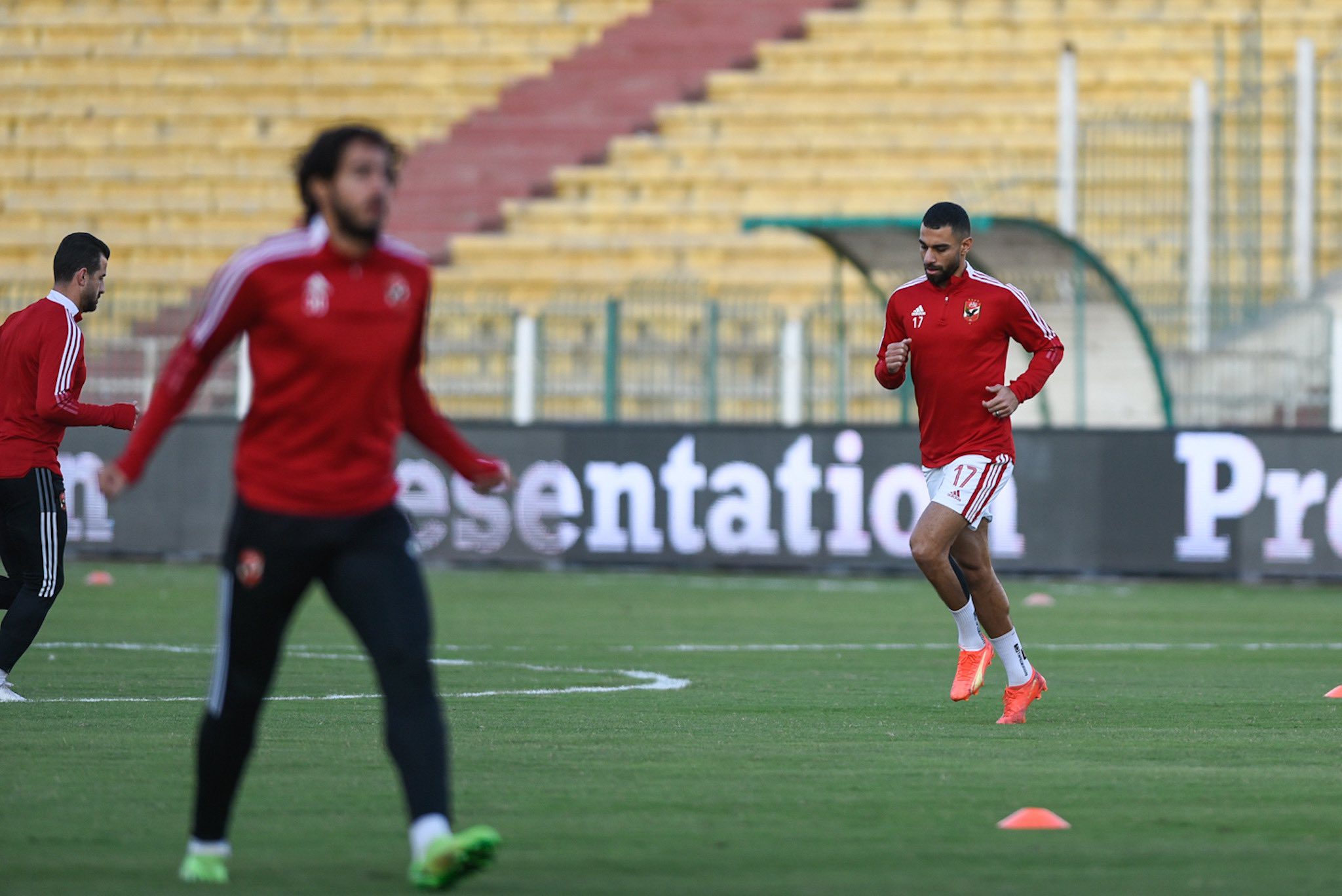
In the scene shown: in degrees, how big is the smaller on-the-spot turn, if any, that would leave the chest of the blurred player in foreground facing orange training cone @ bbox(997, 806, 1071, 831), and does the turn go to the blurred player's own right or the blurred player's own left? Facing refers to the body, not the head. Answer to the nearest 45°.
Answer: approximately 45° to the blurred player's own left

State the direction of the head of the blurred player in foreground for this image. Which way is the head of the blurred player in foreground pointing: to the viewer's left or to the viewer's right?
to the viewer's right

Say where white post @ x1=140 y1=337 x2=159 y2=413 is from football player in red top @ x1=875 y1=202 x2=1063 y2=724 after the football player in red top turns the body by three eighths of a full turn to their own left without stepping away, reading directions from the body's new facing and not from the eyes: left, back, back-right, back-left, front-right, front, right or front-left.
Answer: back-left

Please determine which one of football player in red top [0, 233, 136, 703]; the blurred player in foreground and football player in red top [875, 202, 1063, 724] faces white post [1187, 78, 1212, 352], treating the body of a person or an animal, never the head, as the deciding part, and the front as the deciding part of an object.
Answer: football player in red top [0, 233, 136, 703]

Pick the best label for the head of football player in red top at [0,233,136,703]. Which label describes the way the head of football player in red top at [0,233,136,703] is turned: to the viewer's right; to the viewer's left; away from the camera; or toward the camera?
to the viewer's right

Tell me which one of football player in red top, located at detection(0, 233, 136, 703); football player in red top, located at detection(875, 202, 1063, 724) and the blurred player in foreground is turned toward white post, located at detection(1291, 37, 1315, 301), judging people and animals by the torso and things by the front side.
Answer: football player in red top, located at detection(0, 233, 136, 703)

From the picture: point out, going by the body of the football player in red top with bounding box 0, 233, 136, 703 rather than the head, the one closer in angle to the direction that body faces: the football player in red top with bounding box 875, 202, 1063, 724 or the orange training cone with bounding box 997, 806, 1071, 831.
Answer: the football player in red top

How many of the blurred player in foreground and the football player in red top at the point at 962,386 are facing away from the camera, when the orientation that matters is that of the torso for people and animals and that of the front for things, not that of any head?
0

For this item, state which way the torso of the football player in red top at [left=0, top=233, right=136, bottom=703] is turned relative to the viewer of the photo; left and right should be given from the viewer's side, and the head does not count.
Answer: facing away from the viewer and to the right of the viewer

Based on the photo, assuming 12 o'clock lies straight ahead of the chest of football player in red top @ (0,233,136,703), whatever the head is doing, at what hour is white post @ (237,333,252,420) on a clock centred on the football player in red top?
The white post is roughly at 9 o'clock from the football player in red top.

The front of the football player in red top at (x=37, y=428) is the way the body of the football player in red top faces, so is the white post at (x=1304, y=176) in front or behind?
in front

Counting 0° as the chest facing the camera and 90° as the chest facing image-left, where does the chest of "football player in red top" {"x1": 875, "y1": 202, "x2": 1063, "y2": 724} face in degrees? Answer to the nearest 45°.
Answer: approximately 45°

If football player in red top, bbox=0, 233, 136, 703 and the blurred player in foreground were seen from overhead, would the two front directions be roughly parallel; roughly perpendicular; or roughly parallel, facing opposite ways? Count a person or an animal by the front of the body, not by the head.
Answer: roughly perpendicular

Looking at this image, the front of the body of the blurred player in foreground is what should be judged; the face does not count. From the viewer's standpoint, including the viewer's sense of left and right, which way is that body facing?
facing the viewer and to the right of the viewer
